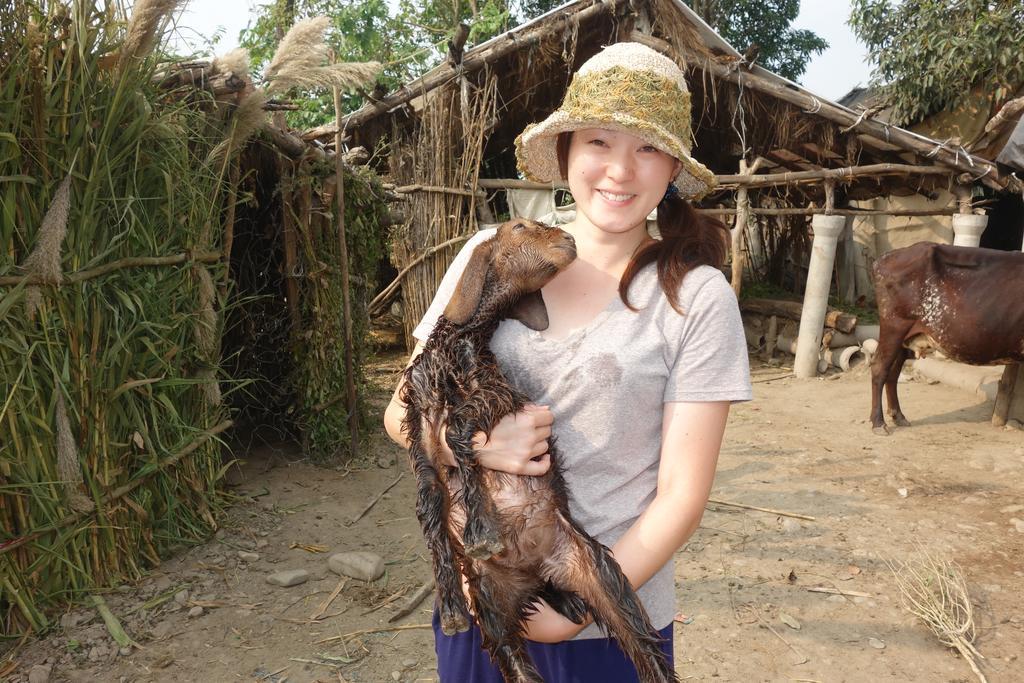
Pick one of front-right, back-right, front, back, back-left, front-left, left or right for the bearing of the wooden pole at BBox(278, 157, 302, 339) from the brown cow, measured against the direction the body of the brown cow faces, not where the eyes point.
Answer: back-right

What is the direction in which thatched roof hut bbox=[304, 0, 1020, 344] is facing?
toward the camera

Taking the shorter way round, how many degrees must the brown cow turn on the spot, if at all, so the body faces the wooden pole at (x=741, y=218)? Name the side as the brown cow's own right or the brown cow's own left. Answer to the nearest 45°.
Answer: approximately 135° to the brown cow's own left

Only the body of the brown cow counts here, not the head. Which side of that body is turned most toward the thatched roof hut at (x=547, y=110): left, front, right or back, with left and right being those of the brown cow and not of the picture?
back

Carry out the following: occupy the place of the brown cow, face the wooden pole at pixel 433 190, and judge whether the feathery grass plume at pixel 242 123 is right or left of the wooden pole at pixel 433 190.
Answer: left

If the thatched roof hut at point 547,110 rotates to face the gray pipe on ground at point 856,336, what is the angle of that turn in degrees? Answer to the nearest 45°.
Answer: approximately 90° to its left

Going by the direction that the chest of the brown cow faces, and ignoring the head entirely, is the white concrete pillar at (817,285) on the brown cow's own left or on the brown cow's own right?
on the brown cow's own left

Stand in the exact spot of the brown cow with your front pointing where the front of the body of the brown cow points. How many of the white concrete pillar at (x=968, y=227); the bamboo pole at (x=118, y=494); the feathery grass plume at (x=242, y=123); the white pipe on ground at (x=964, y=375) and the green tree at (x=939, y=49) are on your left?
3

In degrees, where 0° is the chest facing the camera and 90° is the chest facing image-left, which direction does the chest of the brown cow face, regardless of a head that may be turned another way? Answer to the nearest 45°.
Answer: approximately 270°

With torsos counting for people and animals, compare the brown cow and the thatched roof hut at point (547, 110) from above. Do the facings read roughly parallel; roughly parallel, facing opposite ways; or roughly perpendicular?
roughly perpendicular

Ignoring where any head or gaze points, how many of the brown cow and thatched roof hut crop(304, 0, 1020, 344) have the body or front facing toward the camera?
1
